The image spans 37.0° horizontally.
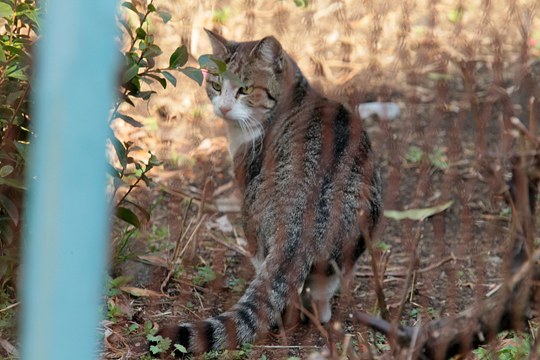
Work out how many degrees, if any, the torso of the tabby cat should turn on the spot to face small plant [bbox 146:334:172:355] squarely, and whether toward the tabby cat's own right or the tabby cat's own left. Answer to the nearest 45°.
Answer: approximately 90° to the tabby cat's own left

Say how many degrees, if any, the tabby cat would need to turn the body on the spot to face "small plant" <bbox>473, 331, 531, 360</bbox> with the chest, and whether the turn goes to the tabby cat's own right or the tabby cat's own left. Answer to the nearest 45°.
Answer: approximately 180°

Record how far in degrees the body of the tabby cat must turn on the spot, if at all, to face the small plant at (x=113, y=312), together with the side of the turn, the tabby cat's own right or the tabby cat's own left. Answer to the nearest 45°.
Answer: approximately 90° to the tabby cat's own left

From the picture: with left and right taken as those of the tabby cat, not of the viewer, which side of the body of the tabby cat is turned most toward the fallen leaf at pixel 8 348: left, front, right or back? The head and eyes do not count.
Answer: left

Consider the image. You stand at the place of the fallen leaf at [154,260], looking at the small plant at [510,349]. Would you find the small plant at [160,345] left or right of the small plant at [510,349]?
right

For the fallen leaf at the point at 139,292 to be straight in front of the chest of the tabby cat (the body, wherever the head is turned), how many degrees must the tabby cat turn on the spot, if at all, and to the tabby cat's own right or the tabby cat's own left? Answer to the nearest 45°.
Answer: approximately 45° to the tabby cat's own left

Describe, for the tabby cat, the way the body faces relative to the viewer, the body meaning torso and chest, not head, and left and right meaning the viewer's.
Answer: facing away from the viewer and to the left of the viewer

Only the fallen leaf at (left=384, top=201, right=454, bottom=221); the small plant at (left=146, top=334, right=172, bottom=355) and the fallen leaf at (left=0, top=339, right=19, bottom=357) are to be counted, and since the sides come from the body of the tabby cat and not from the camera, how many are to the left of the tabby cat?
2

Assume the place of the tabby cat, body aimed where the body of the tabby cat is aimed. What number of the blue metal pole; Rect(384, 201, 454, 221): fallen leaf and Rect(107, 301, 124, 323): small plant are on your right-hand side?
1

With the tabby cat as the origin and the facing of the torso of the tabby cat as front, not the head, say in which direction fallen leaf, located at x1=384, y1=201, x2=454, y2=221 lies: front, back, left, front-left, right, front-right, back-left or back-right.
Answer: right

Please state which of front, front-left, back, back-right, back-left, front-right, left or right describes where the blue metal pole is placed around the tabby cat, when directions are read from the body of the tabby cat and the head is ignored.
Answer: back-left

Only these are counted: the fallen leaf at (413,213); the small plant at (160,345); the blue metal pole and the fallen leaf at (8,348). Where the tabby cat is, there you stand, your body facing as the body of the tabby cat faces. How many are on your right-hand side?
1

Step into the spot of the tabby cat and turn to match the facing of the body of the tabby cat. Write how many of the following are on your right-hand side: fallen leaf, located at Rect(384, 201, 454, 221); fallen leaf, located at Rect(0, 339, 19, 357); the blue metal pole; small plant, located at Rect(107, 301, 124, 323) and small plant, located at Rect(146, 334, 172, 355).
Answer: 1
